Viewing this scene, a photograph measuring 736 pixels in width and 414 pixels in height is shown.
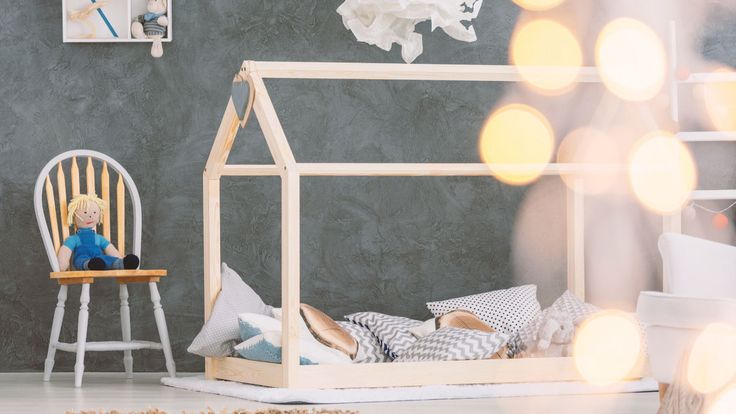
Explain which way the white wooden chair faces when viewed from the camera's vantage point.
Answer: facing the viewer and to the right of the viewer

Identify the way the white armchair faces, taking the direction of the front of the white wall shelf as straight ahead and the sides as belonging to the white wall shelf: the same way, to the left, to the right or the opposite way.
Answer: to the right

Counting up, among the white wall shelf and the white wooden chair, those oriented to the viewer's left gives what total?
0

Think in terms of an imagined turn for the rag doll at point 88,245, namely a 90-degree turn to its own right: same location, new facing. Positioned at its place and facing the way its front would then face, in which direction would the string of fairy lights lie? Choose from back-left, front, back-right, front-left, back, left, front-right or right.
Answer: back-left

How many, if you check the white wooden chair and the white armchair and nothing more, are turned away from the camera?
0

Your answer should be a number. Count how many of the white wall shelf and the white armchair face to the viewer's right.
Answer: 0

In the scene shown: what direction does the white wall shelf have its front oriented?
toward the camera

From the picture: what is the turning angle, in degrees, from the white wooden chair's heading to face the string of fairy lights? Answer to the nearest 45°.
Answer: approximately 45° to its left

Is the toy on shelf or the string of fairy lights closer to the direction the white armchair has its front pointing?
the toy on shelf

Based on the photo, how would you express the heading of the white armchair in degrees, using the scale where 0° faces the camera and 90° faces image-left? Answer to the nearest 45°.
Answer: approximately 45°
